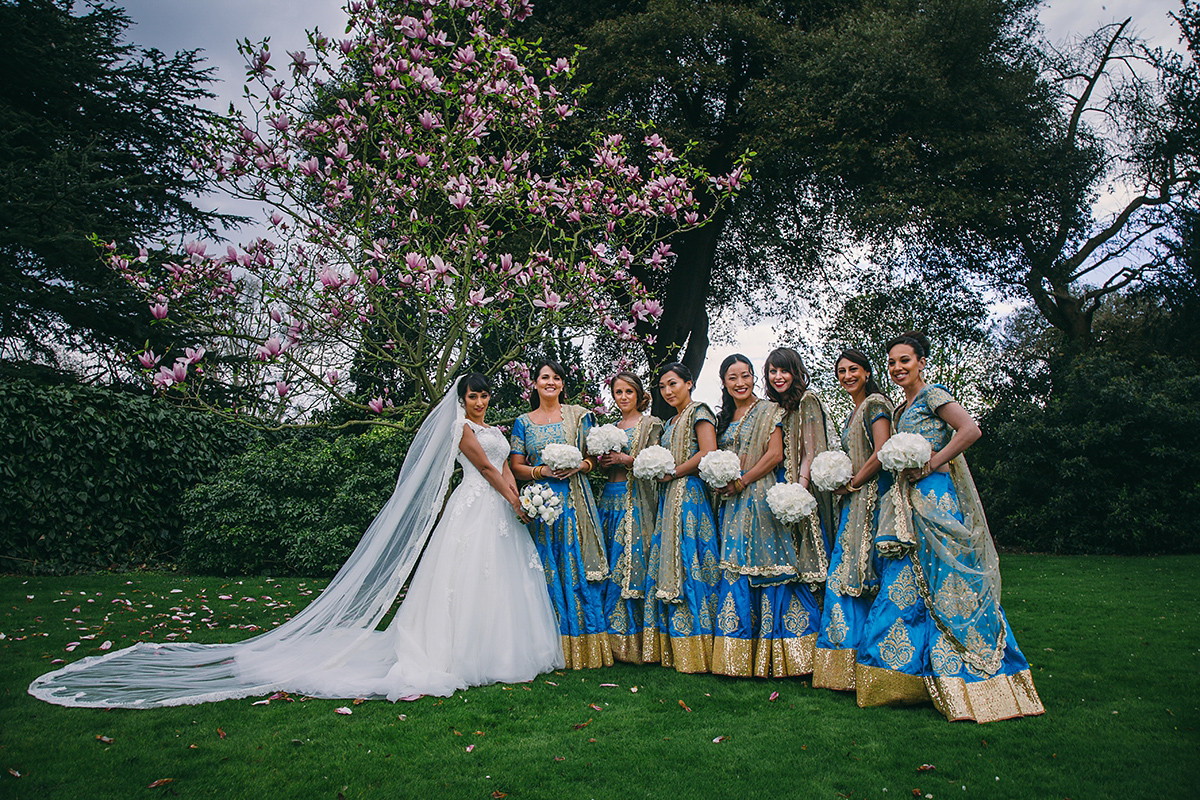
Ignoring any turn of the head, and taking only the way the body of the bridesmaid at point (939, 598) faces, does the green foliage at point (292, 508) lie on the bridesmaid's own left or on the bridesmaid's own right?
on the bridesmaid's own right

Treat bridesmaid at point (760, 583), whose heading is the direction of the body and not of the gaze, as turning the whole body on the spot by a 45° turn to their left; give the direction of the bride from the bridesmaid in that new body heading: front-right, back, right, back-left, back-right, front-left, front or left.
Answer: right

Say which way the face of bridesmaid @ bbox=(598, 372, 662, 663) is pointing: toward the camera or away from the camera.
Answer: toward the camera

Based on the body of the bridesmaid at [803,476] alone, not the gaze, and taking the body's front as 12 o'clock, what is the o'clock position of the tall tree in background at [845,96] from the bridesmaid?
The tall tree in background is roughly at 5 o'clock from the bridesmaid.

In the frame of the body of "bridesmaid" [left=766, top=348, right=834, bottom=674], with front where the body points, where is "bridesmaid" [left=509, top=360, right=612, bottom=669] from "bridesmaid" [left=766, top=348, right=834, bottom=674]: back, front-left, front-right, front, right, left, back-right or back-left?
front-right

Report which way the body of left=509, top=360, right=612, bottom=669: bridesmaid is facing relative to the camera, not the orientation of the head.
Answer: toward the camera

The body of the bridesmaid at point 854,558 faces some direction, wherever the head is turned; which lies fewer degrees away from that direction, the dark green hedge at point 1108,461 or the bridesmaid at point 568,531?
the bridesmaid

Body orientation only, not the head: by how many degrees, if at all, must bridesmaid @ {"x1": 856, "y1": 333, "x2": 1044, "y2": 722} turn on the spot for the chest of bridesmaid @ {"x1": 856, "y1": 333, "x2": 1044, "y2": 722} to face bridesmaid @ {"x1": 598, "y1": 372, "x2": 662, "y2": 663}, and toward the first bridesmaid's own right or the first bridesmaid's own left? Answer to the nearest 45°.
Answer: approximately 45° to the first bridesmaid's own right

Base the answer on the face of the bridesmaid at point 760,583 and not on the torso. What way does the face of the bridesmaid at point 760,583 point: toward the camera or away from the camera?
toward the camera

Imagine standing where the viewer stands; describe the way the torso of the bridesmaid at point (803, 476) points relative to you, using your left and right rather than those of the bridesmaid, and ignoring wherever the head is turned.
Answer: facing the viewer and to the left of the viewer

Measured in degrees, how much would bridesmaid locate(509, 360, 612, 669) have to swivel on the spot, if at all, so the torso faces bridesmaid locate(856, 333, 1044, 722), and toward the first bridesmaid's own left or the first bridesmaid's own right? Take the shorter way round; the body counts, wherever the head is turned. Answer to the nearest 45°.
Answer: approximately 45° to the first bridesmaid's own left
